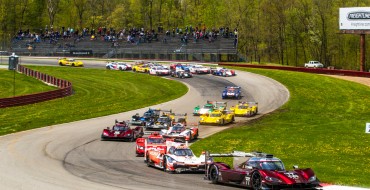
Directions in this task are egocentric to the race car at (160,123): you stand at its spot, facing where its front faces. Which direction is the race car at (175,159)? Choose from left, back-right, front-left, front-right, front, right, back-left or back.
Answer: front-left

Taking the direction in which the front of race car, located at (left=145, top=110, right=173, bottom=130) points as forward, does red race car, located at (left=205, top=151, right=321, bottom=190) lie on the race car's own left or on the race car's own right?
on the race car's own left

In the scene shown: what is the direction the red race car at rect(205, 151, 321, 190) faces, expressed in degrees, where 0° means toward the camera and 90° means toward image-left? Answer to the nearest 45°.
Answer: approximately 315°

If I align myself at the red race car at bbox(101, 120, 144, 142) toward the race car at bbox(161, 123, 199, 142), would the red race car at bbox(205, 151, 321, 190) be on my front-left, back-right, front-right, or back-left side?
front-right

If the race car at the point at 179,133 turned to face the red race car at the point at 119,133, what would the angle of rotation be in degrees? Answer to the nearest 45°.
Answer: approximately 45° to its right

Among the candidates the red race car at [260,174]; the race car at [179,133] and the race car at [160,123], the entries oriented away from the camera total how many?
0

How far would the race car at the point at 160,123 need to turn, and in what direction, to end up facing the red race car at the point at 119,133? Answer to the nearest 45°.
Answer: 0° — it already faces it

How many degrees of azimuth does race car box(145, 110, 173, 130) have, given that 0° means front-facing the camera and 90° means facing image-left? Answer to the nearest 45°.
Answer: approximately 45°

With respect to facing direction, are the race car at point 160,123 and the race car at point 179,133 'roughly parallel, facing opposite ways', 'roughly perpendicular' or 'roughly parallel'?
roughly parallel

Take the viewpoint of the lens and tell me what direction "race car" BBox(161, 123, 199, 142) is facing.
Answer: facing the viewer and to the left of the viewer

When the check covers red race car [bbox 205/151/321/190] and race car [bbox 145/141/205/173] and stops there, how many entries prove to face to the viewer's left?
0

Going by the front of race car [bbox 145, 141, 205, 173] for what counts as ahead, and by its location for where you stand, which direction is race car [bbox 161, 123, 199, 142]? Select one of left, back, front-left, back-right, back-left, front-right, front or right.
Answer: back-left
